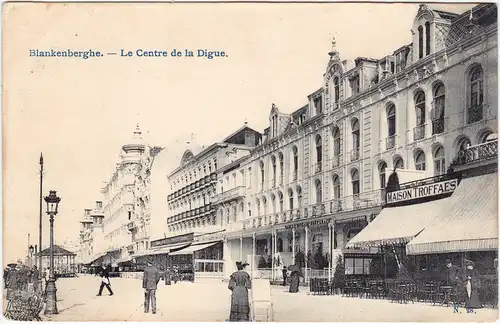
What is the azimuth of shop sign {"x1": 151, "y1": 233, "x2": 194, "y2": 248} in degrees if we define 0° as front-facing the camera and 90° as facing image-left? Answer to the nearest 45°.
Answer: approximately 45°

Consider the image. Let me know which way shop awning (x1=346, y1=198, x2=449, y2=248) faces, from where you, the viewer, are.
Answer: facing the viewer and to the left of the viewer

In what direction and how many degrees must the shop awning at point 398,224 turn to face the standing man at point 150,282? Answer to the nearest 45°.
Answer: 0° — it already faces them

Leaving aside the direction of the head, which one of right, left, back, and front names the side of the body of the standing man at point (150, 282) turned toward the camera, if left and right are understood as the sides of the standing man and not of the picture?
back

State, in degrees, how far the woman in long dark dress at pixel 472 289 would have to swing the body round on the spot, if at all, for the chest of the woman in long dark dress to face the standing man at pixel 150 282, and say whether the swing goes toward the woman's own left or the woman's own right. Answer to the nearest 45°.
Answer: approximately 45° to the woman's own right

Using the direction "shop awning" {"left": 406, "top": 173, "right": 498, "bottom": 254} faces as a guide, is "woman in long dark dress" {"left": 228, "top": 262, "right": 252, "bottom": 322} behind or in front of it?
in front

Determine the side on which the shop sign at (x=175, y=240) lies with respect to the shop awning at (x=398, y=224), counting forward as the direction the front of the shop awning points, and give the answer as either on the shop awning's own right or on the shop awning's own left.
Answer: on the shop awning's own right

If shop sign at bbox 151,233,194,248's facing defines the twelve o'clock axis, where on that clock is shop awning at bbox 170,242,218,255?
The shop awning is roughly at 10 o'clock from the shop sign.

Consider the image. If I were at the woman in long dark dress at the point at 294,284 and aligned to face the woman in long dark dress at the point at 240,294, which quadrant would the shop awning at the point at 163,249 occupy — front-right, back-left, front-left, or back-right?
back-right

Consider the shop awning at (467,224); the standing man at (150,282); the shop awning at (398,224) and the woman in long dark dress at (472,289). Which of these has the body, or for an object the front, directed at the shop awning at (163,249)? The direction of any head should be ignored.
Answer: the standing man

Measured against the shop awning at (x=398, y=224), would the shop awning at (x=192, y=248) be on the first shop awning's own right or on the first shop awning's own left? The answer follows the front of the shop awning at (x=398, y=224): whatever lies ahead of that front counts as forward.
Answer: on the first shop awning's own right

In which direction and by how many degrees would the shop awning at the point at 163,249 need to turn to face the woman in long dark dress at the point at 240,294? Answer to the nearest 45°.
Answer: approximately 45° to its left

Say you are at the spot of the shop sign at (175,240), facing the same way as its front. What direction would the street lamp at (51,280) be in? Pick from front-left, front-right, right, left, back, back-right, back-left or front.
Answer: front-left

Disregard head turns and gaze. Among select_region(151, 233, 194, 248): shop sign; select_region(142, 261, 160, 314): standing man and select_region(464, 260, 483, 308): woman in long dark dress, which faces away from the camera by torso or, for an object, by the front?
the standing man

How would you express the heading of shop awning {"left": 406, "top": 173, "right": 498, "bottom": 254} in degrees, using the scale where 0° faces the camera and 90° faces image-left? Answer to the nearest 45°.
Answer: approximately 45°
